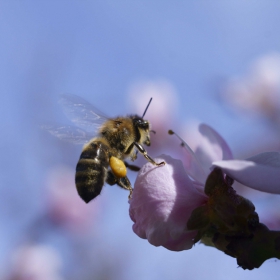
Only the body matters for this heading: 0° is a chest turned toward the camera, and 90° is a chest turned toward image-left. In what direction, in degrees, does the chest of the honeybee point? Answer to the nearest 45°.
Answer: approximately 270°
